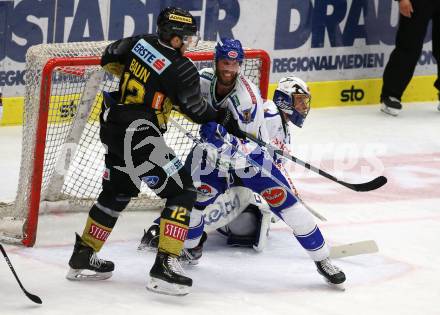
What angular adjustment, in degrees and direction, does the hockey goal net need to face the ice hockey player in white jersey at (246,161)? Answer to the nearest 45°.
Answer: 0° — it already faces them

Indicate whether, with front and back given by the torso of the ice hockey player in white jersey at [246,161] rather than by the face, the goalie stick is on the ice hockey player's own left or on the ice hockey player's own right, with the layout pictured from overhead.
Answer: on the ice hockey player's own left

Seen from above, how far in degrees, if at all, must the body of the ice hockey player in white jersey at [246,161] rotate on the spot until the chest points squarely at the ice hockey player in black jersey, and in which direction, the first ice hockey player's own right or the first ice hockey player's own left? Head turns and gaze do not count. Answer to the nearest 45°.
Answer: approximately 45° to the first ice hockey player's own right

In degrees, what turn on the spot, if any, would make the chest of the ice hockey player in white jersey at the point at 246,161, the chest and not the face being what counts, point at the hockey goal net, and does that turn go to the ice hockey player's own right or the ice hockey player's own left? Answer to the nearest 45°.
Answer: approximately 135° to the ice hockey player's own right

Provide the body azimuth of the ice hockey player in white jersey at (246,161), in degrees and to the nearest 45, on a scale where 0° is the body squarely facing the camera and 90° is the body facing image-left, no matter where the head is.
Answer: approximately 0°

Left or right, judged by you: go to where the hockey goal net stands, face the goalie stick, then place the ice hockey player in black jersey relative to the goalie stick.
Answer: right

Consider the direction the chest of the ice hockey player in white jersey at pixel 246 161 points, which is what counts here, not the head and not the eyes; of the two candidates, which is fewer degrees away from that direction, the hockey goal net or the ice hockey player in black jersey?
the ice hockey player in black jersey
